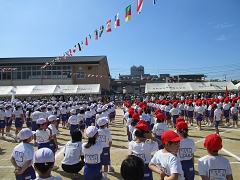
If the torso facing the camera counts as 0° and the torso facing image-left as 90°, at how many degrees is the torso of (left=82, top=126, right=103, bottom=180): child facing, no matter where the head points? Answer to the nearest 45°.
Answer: approximately 180°

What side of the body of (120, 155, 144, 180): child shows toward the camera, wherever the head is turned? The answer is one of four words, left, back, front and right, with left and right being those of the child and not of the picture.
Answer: back

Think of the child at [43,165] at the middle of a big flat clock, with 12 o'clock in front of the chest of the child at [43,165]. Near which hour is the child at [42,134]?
the child at [42,134] is roughly at 12 o'clock from the child at [43,165].

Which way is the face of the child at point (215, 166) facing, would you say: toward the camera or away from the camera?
away from the camera

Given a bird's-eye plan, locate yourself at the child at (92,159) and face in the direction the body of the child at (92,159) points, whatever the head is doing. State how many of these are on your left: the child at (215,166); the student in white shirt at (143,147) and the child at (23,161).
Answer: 1

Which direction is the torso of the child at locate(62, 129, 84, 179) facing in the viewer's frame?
away from the camera

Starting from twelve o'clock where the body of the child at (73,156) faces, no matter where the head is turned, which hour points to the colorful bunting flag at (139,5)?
The colorful bunting flag is roughly at 1 o'clock from the child.

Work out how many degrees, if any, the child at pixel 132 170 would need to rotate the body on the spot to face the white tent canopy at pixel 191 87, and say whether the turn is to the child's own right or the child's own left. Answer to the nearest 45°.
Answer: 0° — they already face it

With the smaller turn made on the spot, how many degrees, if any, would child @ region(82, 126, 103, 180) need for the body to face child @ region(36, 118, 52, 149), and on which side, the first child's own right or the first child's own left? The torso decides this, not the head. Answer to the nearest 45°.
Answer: approximately 45° to the first child's own left

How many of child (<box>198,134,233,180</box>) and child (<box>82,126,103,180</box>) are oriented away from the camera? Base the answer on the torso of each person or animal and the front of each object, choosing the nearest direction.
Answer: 2

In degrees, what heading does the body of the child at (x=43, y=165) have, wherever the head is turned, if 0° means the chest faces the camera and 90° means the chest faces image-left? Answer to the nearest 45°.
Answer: approximately 180°

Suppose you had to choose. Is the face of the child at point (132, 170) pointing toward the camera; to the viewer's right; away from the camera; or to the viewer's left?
away from the camera

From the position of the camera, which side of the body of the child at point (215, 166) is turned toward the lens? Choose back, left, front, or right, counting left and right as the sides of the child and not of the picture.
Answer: back
